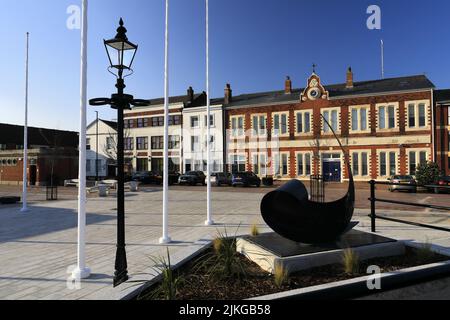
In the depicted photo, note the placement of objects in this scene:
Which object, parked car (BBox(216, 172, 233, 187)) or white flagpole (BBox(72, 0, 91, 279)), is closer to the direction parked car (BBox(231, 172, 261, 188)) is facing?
the white flagpole

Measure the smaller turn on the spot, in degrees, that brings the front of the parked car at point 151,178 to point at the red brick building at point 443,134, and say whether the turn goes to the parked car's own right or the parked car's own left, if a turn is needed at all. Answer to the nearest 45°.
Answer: approximately 135° to the parked car's own left

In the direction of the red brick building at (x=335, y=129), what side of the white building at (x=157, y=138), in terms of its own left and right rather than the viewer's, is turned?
left

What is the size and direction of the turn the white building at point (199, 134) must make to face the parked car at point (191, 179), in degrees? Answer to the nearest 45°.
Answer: approximately 45° to its left

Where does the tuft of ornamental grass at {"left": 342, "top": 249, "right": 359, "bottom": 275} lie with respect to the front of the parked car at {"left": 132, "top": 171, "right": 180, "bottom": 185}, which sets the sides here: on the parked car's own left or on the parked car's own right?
on the parked car's own left

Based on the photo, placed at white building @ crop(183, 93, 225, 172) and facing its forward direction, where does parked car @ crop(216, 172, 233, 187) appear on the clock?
The parked car is roughly at 10 o'clock from the white building.

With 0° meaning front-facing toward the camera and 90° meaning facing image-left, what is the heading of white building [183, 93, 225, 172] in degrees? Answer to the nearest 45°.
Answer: approximately 45°

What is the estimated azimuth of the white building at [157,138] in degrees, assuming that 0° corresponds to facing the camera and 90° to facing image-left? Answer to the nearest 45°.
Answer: approximately 45°
